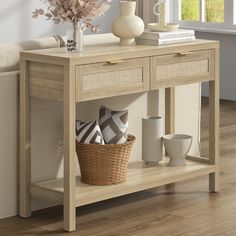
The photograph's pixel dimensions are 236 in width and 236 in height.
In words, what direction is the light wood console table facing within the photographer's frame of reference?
facing the viewer and to the right of the viewer
